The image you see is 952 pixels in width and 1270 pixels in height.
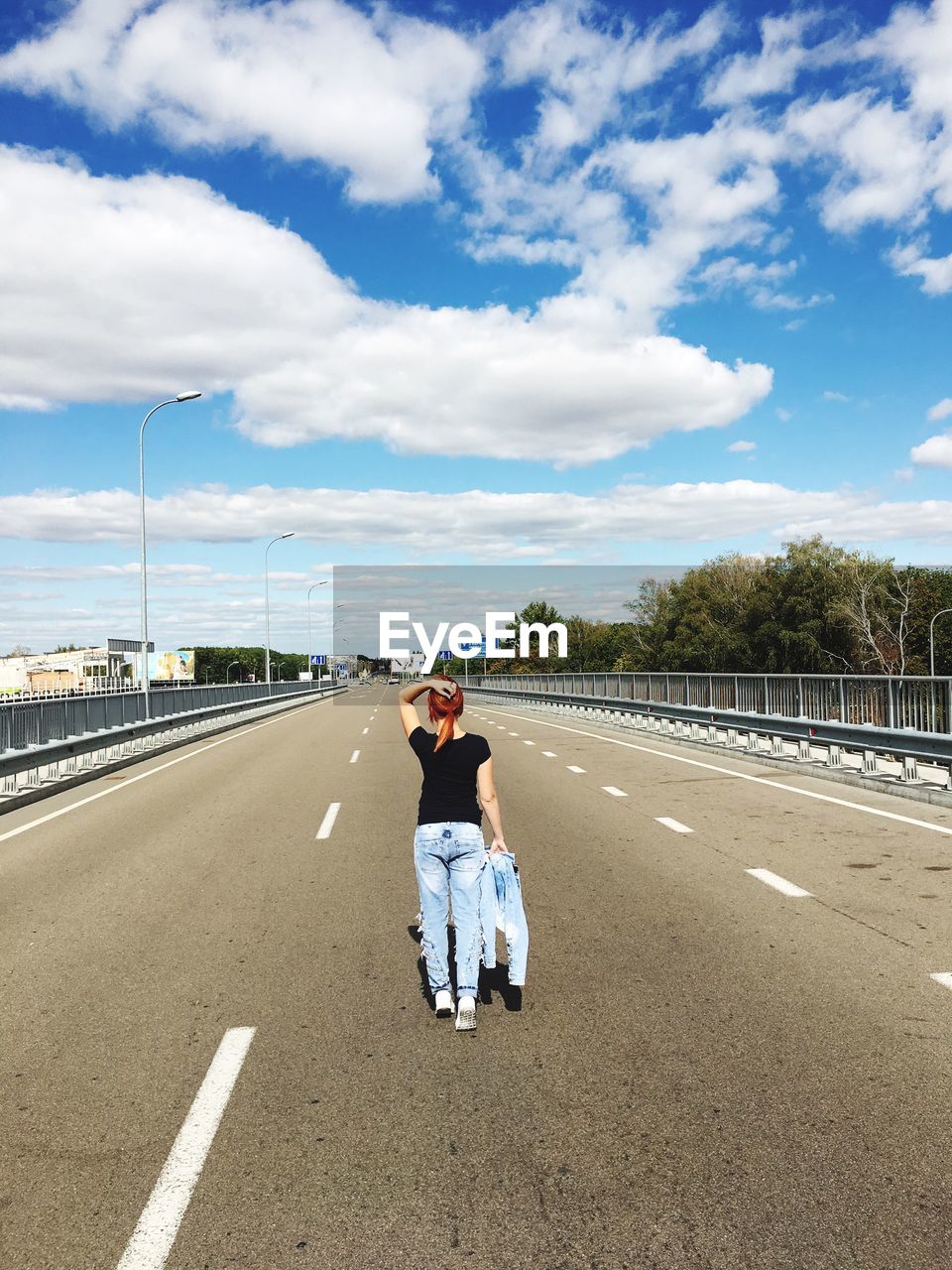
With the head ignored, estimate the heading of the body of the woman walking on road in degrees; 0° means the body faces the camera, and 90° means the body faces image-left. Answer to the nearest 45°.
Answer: approximately 180°

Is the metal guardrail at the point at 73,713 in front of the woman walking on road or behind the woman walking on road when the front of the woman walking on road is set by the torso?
in front

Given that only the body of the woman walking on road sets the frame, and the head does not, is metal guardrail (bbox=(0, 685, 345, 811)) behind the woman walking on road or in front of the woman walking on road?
in front

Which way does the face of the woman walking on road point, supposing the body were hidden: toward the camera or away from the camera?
away from the camera
